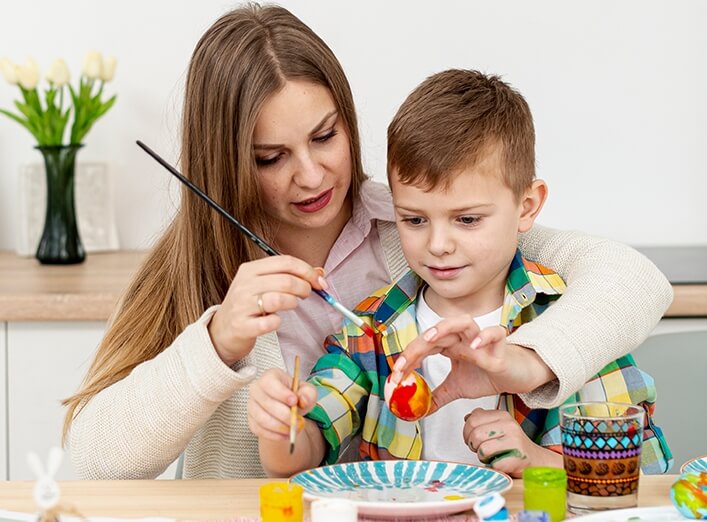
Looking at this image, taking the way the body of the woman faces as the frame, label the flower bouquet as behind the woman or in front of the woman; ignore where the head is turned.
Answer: behind

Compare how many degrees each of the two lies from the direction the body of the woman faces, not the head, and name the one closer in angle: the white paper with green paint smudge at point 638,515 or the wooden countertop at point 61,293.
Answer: the white paper with green paint smudge

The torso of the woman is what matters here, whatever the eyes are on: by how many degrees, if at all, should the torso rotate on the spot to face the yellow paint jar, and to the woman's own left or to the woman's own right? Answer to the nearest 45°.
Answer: approximately 45° to the woman's own right

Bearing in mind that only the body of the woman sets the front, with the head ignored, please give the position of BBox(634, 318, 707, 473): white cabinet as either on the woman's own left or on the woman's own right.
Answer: on the woman's own left

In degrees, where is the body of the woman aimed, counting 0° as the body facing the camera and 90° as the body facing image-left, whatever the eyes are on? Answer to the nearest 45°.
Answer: approximately 315°

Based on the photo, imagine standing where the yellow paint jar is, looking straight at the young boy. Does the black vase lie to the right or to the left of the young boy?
left

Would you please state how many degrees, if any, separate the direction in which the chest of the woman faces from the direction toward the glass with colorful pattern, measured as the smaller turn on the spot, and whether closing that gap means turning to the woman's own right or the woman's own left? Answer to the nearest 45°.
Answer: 0° — they already face it
